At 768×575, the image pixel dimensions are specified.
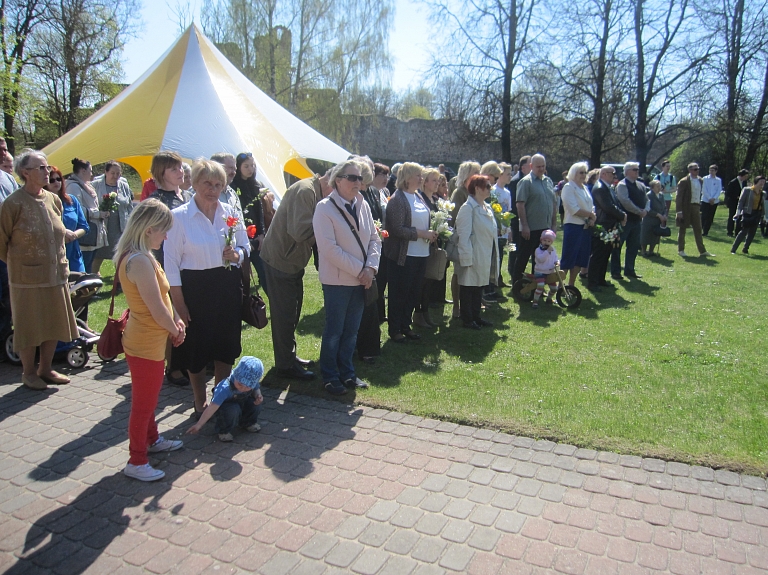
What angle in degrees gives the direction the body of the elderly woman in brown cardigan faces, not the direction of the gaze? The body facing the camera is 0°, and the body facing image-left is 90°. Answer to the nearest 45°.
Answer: approximately 315°

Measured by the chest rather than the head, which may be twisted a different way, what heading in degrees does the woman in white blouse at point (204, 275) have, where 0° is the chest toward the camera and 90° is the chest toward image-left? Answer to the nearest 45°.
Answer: approximately 315°

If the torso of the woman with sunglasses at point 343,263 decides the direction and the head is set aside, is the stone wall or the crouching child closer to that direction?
the crouching child

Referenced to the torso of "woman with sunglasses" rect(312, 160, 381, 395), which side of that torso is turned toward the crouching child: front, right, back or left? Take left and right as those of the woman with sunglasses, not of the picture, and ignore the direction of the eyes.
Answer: right

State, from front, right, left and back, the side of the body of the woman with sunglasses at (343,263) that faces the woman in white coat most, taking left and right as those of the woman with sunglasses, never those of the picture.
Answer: left

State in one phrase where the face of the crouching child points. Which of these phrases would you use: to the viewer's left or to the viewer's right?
to the viewer's left

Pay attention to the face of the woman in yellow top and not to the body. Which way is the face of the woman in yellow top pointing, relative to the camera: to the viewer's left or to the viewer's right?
to the viewer's right
